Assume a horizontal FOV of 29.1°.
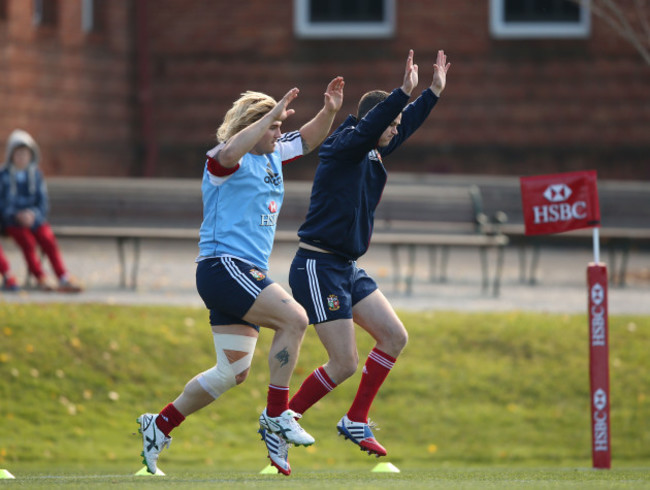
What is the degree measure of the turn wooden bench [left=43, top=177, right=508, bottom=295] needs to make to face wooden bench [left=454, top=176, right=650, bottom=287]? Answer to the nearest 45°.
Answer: approximately 90° to its left

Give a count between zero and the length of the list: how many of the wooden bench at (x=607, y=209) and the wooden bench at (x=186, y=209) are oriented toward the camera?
2

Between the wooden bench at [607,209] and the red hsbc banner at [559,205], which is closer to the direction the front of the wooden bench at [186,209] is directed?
the red hsbc banner

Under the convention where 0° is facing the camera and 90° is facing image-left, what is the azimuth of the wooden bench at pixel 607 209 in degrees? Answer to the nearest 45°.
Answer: approximately 0°

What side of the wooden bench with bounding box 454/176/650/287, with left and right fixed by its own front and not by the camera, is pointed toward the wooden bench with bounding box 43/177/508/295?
right

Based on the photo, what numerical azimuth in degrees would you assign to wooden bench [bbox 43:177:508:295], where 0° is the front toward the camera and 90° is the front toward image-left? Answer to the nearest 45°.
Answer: approximately 0°
